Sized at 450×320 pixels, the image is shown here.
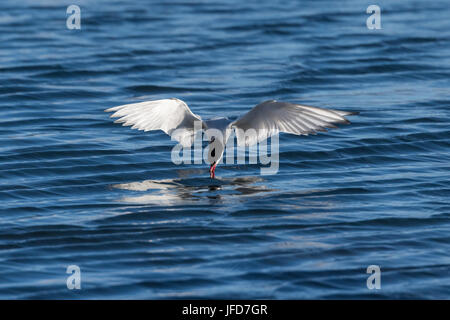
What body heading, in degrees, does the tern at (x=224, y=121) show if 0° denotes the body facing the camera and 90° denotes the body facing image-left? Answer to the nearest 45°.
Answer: approximately 0°
